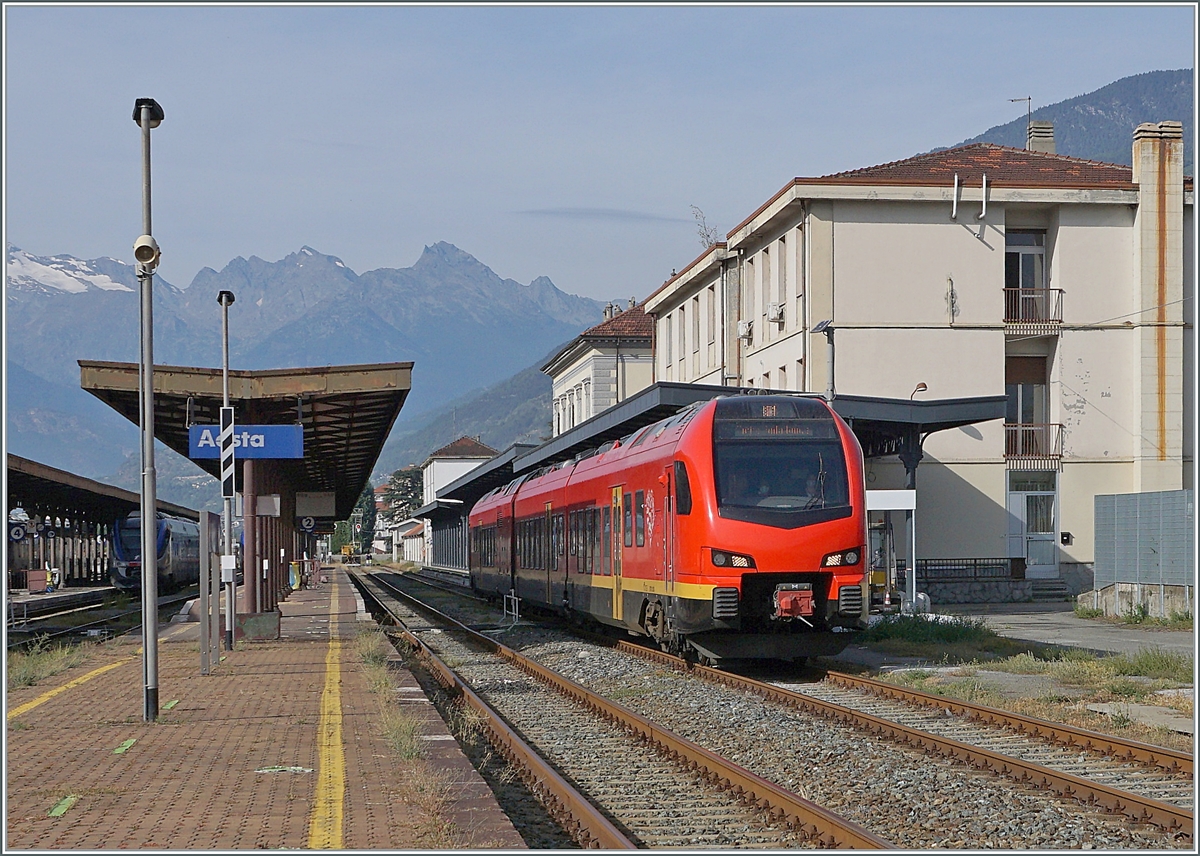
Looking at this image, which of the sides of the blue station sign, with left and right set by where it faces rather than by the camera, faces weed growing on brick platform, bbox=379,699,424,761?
front

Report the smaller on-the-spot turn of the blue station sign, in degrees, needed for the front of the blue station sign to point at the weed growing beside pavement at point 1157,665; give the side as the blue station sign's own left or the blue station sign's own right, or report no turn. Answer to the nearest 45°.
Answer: approximately 45° to the blue station sign's own left

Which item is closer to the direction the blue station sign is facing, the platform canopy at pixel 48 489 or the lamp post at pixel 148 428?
the lamp post

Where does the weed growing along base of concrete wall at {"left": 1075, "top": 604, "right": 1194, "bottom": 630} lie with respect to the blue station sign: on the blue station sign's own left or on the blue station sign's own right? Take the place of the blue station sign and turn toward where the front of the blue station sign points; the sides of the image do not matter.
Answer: on the blue station sign's own left

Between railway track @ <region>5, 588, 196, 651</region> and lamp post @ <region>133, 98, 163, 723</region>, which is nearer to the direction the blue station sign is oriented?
the lamp post

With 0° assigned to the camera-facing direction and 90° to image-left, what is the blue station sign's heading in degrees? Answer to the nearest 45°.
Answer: approximately 0°

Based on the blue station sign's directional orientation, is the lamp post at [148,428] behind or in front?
in front
